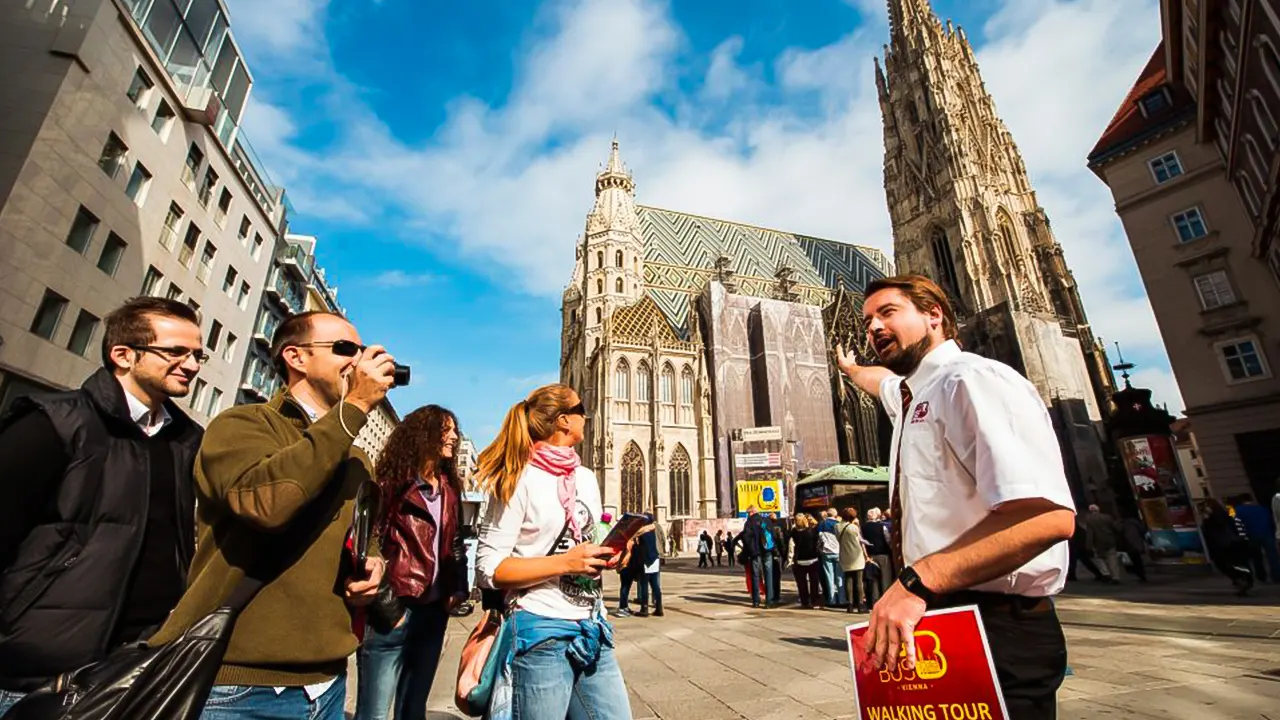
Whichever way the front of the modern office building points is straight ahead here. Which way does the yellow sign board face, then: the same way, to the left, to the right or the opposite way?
to the right

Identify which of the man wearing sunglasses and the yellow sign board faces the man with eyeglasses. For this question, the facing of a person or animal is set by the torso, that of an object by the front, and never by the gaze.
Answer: the yellow sign board

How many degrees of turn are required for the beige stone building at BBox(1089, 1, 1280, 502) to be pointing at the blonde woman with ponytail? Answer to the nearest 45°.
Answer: approximately 45° to its left

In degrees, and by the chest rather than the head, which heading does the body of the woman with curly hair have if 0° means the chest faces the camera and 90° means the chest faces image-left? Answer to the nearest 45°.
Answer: approximately 315°

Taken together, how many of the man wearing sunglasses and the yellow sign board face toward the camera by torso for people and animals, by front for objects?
1

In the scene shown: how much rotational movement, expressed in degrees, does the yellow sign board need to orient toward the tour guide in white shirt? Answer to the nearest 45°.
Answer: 0° — it already faces them

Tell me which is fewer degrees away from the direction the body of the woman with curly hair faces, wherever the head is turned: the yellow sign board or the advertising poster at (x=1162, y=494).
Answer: the advertising poster

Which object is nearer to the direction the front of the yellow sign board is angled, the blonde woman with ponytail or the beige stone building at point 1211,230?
the blonde woman with ponytail

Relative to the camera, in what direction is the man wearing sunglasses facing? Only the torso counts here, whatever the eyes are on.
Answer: to the viewer's right

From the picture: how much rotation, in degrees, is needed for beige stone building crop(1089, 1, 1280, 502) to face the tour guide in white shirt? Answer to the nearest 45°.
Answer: approximately 45° to its left
